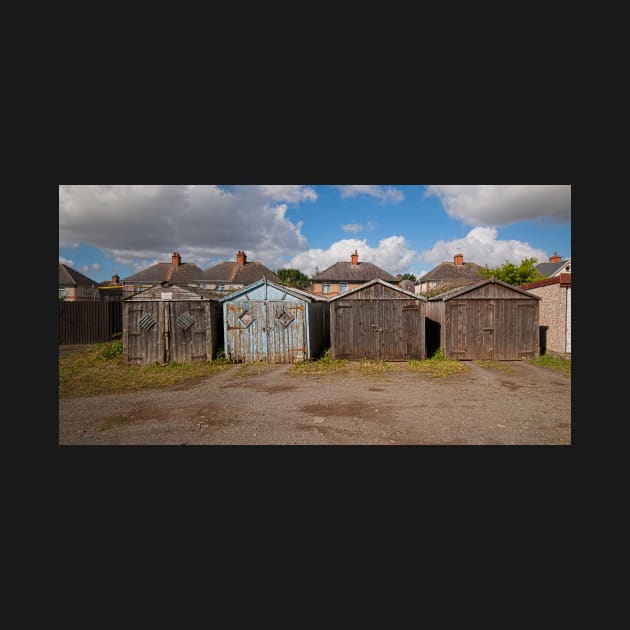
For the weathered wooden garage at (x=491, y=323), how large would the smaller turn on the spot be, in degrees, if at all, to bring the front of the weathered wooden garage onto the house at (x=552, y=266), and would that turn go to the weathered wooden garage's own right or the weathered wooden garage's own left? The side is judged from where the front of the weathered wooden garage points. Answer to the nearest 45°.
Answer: approximately 180°

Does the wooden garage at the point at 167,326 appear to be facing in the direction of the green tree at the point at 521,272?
no

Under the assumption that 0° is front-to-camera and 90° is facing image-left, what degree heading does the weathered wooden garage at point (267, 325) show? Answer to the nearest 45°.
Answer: approximately 0°

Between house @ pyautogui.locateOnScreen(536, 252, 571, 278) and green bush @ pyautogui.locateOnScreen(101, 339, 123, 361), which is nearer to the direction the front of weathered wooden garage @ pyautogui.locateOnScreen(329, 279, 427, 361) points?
the green bush

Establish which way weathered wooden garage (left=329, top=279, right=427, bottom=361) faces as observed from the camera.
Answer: facing the viewer

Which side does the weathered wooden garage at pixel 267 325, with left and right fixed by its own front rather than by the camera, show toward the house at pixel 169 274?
back

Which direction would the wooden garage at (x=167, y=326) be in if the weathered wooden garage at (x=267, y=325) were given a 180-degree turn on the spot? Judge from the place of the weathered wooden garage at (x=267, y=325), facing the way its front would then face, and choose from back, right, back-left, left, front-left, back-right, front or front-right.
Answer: left

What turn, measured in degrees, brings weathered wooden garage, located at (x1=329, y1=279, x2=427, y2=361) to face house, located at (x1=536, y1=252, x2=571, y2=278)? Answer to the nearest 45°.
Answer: approximately 135° to its left

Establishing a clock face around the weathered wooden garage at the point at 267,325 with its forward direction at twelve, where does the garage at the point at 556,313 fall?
The garage is roughly at 9 o'clock from the weathered wooden garage.

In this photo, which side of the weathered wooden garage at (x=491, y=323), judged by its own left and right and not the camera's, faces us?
front

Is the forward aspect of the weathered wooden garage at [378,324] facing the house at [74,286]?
no

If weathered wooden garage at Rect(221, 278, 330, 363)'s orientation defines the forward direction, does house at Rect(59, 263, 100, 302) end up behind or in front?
behind

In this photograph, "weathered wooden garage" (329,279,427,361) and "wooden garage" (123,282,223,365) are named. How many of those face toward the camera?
2

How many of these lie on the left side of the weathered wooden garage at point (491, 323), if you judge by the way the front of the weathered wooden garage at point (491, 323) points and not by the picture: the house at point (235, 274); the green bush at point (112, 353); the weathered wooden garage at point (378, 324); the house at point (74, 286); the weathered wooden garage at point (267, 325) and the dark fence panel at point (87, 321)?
0

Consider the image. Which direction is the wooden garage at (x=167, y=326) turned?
toward the camera

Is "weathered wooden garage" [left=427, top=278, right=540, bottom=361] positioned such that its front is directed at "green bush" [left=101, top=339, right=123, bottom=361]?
no

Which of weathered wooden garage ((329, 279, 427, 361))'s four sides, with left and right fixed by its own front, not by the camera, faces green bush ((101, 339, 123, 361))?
right
